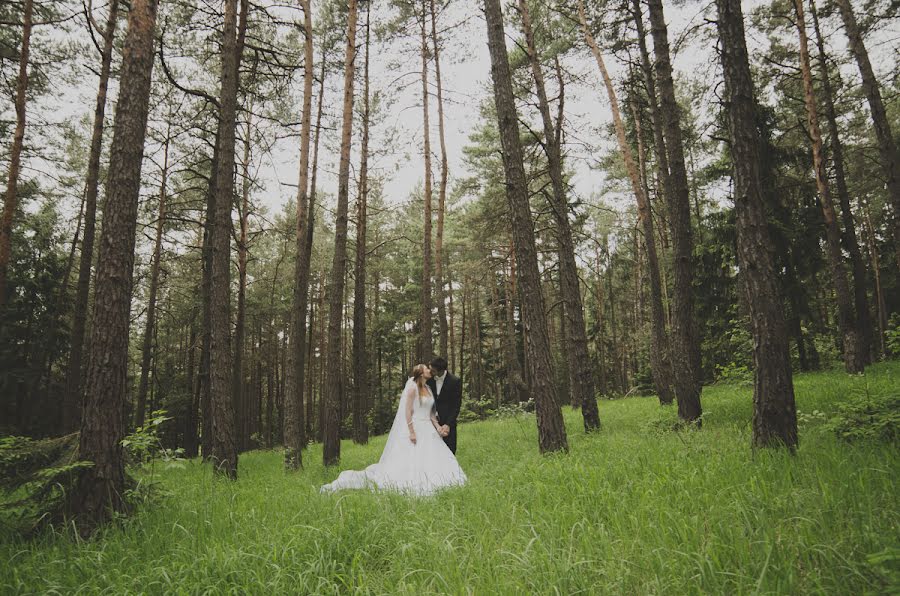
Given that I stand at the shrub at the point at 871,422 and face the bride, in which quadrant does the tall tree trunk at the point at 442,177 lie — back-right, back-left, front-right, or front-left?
front-right

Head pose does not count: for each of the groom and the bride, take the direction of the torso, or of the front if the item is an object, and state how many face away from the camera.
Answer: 0

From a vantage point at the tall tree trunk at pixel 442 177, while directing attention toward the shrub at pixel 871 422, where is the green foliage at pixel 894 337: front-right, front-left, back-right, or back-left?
front-left

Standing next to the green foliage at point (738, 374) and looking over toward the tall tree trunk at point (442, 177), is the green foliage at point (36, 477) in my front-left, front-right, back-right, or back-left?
front-left

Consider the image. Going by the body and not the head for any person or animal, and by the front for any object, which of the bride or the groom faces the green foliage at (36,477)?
the groom

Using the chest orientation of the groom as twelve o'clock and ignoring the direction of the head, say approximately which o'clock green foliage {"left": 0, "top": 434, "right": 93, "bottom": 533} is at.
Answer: The green foliage is roughly at 12 o'clock from the groom.

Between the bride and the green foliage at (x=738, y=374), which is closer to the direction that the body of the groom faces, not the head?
the bride

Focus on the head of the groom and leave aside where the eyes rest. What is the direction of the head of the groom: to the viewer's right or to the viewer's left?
to the viewer's left

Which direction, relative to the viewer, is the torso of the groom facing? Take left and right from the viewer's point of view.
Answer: facing the viewer and to the left of the viewer

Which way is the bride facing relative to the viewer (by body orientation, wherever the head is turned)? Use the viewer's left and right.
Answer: facing the viewer and to the right of the viewer

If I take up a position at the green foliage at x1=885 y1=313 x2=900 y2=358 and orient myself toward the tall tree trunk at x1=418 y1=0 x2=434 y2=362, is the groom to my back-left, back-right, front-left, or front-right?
front-left

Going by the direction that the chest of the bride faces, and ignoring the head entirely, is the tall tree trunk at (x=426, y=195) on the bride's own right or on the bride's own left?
on the bride's own left
